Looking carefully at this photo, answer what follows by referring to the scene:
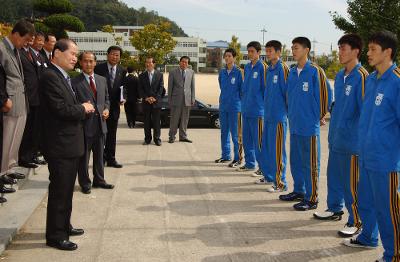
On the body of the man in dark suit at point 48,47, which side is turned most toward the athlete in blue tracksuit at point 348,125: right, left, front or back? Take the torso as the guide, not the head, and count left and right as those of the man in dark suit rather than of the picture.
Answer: front

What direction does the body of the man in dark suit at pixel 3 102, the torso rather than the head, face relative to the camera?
to the viewer's right

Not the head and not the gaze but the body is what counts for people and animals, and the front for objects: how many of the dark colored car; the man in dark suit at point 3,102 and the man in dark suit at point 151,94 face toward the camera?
1

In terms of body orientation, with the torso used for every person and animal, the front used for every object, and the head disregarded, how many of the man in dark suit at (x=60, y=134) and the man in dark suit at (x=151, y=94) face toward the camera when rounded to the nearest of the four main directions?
1

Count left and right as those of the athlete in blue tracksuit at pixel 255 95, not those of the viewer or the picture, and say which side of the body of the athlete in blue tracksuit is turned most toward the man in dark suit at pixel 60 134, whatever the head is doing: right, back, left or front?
front

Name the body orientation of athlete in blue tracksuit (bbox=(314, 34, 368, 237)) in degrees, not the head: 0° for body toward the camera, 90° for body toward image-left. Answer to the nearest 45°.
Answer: approximately 45°

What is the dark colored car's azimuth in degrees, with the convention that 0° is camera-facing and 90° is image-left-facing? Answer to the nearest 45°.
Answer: approximately 270°

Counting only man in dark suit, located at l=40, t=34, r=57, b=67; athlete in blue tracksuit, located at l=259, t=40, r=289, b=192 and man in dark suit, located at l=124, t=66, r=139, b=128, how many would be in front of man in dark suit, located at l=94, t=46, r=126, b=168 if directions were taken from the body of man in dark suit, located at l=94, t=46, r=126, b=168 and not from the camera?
1

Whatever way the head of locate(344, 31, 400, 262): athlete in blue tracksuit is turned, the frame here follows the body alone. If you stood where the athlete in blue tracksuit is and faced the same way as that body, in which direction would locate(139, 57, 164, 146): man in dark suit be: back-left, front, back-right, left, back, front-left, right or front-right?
right

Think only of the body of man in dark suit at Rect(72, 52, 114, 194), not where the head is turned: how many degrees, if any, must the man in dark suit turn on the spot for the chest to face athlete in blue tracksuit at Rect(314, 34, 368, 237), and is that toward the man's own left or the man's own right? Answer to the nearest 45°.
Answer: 0° — they already face them

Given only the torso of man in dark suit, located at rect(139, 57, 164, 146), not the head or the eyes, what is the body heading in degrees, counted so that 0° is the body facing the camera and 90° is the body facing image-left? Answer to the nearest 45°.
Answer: approximately 0°

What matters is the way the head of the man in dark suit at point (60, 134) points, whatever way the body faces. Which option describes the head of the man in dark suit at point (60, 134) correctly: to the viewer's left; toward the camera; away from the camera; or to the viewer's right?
to the viewer's right

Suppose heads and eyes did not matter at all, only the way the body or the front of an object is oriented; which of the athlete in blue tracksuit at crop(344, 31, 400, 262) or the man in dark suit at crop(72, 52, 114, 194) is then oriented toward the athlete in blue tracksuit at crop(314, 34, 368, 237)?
the man in dark suit

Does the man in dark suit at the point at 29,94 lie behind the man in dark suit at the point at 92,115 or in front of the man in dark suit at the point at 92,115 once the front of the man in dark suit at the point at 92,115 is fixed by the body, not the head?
behind
